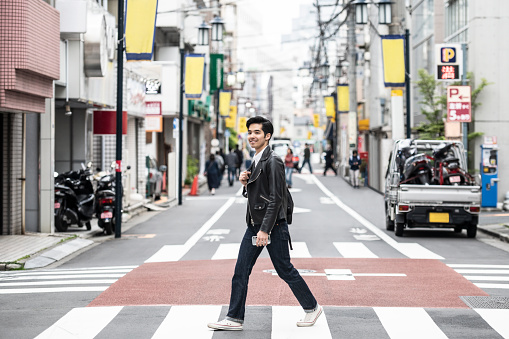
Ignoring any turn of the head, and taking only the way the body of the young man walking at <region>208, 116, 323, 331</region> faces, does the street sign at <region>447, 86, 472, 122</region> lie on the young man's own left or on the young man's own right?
on the young man's own right

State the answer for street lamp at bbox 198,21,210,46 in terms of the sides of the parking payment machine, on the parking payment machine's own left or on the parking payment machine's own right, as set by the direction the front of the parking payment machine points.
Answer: on the parking payment machine's own right

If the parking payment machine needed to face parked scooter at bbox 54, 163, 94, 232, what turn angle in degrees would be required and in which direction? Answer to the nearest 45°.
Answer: approximately 45° to its right

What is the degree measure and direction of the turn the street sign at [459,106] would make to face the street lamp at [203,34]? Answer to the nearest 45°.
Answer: approximately 135° to its right

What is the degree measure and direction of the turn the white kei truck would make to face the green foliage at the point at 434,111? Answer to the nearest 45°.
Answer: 0° — it already faces it

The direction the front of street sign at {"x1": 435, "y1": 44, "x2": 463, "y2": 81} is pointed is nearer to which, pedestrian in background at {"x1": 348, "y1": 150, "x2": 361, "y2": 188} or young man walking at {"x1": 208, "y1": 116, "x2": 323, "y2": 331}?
the young man walking

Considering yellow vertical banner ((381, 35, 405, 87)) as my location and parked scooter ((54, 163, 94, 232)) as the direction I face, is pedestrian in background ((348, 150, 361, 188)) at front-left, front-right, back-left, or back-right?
back-right

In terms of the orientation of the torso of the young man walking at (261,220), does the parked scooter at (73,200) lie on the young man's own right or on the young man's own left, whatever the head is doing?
on the young man's own right

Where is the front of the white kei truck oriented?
away from the camera
